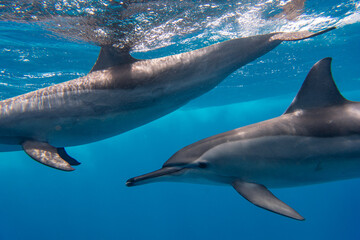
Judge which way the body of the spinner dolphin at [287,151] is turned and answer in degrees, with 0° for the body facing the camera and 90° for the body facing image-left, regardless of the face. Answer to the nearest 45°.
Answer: approximately 90°

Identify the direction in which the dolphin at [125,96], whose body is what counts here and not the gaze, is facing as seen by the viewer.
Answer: to the viewer's left

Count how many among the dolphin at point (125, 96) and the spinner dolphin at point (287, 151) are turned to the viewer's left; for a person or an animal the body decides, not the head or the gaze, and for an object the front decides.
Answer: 2

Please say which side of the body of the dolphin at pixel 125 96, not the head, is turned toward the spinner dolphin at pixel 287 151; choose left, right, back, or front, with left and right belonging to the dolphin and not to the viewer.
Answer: back

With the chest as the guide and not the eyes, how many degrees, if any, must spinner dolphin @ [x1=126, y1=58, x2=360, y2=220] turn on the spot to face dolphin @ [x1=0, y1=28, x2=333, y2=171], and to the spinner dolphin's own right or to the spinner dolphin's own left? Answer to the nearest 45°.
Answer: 0° — it already faces it
